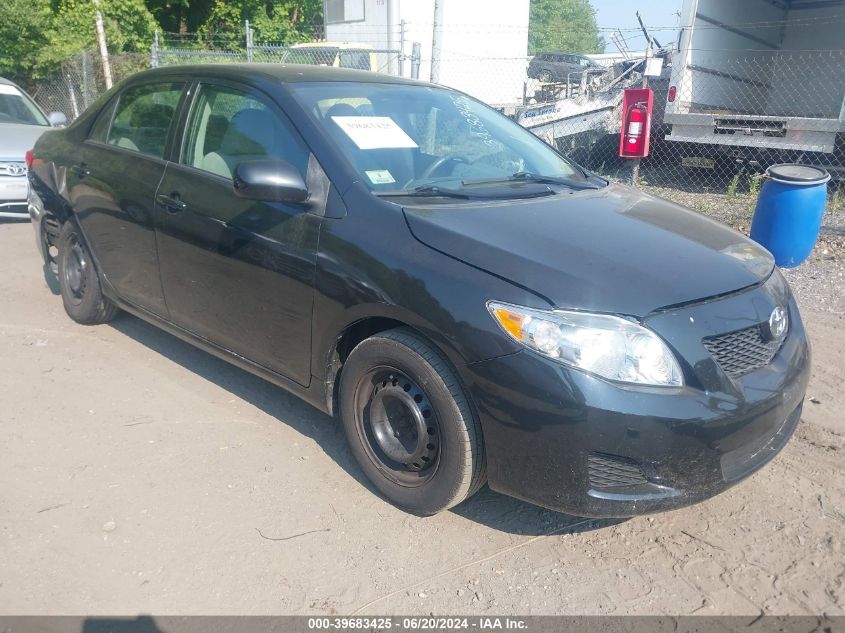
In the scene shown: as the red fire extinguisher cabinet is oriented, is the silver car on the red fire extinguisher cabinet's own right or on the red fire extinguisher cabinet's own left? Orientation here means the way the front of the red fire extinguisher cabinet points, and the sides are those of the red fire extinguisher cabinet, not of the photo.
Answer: on the red fire extinguisher cabinet's own right

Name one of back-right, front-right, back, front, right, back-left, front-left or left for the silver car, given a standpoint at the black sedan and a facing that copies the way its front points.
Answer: back

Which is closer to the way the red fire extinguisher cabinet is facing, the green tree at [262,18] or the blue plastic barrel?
the blue plastic barrel

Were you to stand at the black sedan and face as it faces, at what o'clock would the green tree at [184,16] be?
The green tree is roughly at 7 o'clock from the black sedan.

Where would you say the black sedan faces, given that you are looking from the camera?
facing the viewer and to the right of the viewer

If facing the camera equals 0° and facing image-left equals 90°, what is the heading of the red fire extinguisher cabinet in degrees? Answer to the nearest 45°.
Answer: approximately 0°

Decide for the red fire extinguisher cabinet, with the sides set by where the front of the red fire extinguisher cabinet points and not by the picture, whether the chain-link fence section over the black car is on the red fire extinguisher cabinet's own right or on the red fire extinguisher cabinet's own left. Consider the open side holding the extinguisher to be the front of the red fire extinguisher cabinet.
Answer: on the red fire extinguisher cabinet's own right

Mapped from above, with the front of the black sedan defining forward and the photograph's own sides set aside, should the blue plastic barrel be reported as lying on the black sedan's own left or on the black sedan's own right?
on the black sedan's own left

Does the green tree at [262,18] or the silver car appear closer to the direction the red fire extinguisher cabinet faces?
the silver car

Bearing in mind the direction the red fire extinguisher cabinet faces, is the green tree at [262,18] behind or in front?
behind

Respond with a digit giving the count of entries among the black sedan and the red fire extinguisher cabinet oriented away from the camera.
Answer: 0

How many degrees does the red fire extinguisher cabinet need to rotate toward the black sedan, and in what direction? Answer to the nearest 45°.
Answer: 0° — it already faces it
